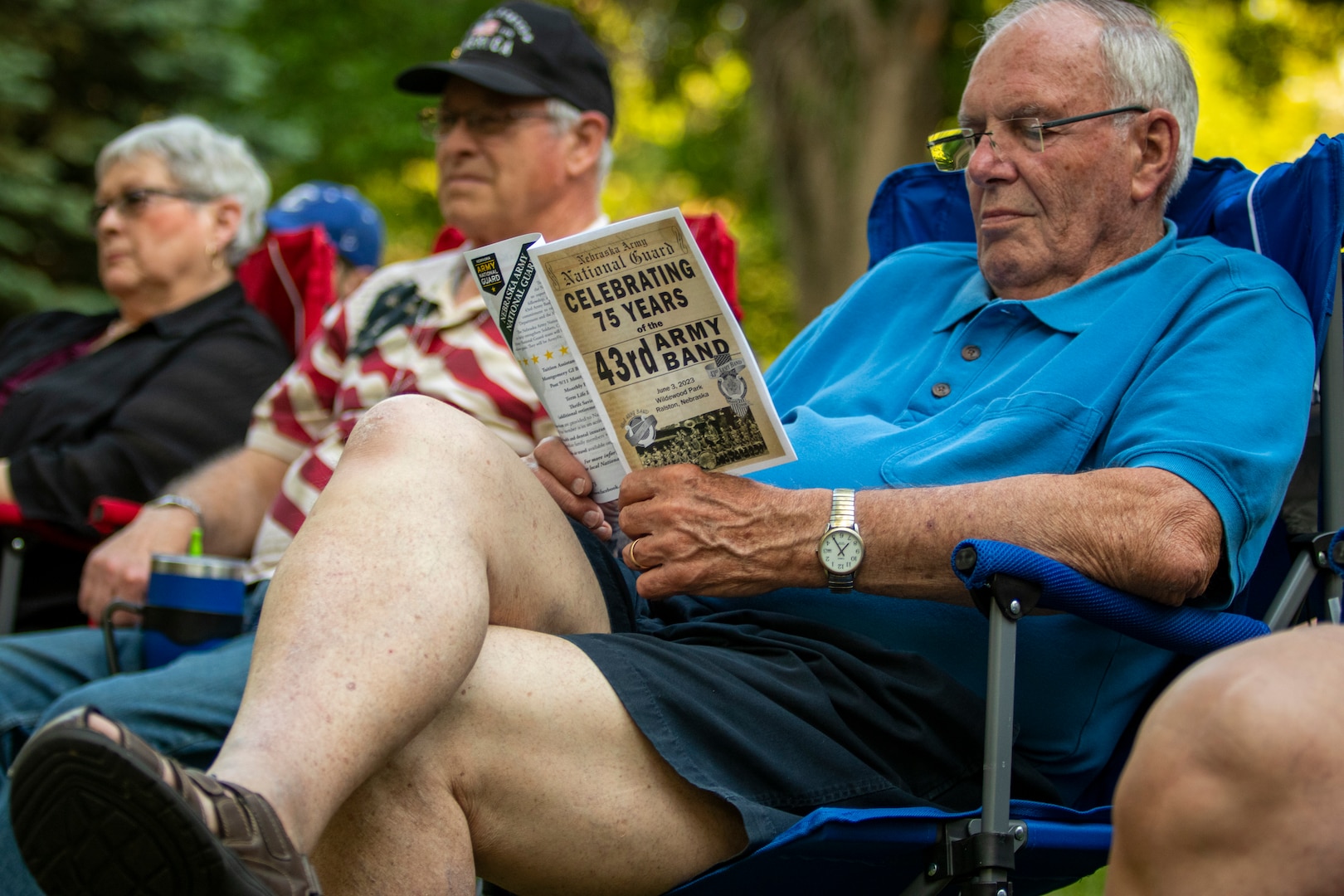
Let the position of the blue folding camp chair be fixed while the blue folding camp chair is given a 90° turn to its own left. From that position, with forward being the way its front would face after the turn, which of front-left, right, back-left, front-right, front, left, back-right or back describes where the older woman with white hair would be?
back

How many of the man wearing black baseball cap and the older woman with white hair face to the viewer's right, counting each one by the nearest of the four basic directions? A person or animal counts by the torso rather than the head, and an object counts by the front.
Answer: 0

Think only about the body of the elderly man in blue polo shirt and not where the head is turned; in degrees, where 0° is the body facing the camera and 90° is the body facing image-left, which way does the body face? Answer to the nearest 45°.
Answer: approximately 45°

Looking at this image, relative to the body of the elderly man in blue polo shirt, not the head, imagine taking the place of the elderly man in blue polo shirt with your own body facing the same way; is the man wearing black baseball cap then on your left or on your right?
on your right

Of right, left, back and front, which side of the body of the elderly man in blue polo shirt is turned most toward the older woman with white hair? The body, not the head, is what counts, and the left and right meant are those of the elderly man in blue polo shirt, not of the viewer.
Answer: right

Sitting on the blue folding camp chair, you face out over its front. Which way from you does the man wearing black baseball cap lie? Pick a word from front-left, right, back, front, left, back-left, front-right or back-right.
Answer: right

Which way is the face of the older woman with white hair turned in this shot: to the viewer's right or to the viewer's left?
to the viewer's left

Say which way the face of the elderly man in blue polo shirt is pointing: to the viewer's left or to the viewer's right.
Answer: to the viewer's left
